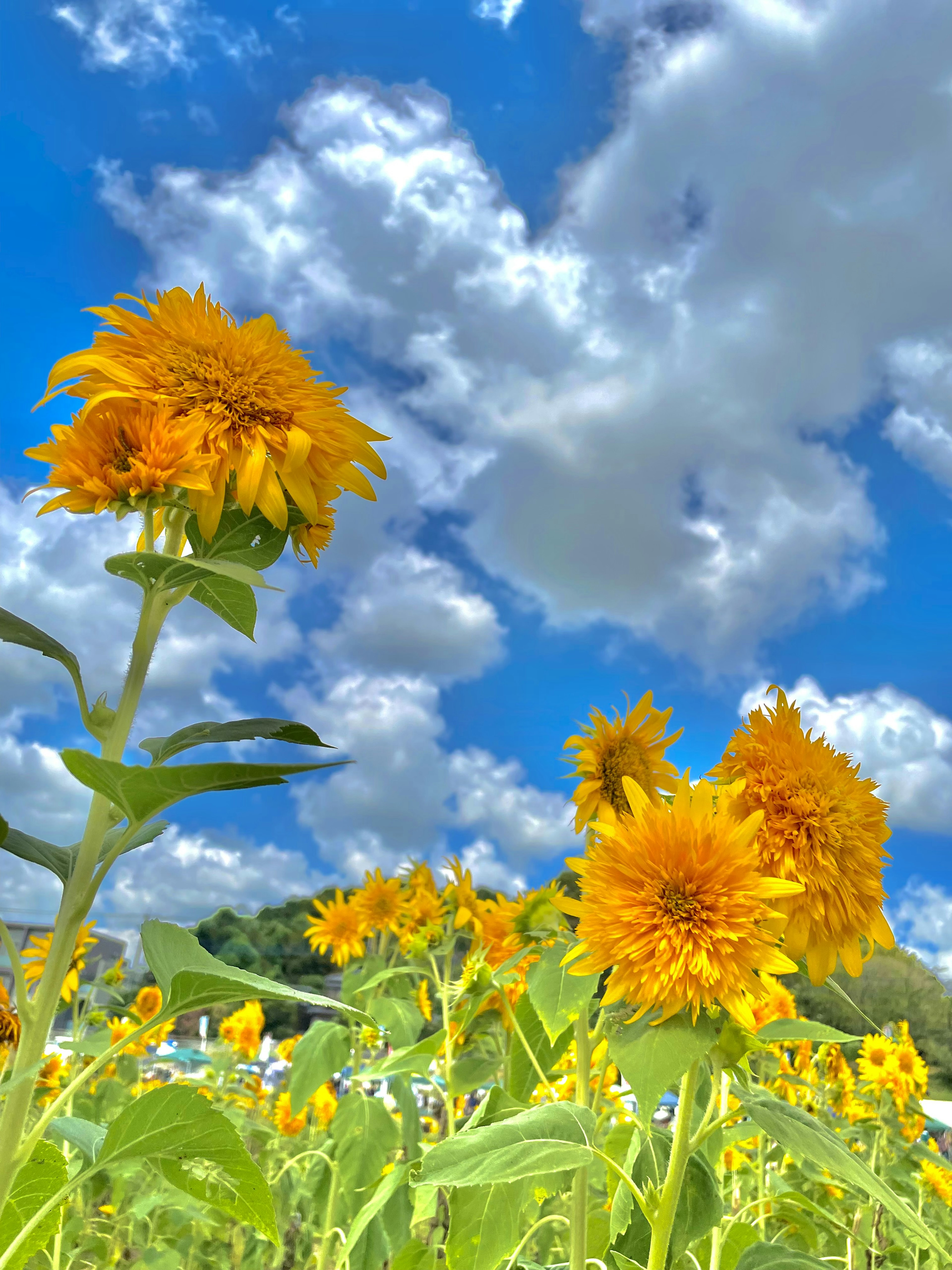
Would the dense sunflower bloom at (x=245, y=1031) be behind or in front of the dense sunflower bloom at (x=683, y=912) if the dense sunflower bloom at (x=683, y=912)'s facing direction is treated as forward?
behind

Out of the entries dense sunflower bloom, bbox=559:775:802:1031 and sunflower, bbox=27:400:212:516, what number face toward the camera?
2

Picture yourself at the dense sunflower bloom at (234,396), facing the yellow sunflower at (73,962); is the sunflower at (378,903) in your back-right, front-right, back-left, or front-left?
front-right

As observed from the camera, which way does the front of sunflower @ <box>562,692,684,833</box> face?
facing the viewer and to the left of the viewer

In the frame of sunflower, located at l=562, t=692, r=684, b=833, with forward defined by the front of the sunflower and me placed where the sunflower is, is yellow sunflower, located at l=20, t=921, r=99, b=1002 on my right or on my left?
on my right

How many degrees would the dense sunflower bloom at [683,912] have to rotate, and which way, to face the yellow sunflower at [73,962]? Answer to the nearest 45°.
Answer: approximately 135° to its right

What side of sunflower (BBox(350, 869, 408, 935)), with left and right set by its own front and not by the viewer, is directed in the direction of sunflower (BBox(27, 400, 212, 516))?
front

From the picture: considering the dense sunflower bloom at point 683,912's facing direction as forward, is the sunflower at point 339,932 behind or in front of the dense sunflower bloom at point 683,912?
behind

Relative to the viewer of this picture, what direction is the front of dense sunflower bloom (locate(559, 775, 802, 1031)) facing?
facing the viewer
